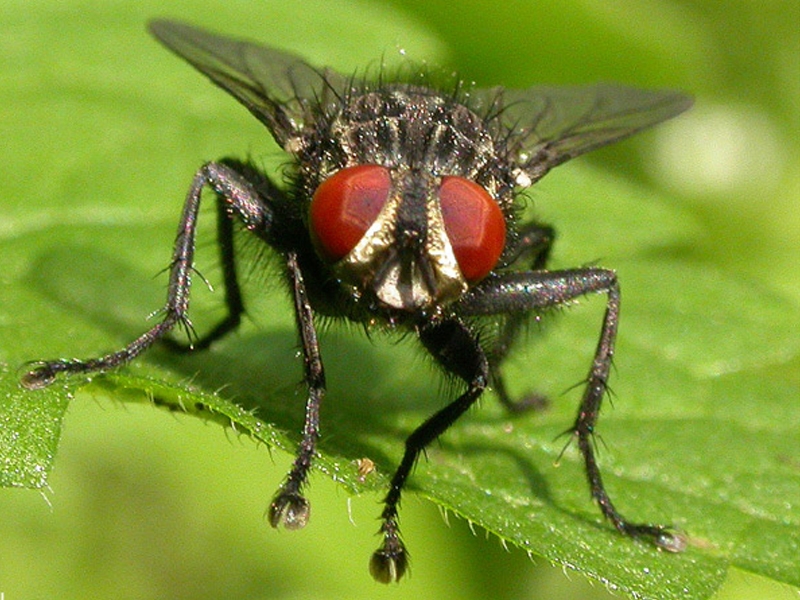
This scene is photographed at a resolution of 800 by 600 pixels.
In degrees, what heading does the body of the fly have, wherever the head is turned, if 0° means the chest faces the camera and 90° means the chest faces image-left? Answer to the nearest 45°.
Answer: approximately 0°
